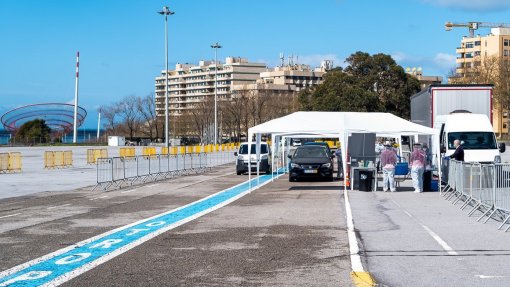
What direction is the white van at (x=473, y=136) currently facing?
toward the camera

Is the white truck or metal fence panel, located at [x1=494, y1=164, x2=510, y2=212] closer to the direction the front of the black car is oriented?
the metal fence panel

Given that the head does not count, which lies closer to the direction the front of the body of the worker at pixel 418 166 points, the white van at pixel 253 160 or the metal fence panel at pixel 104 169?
the metal fence panel

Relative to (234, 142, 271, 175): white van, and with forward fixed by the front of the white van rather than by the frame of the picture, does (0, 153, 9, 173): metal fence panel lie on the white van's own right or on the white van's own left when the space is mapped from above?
on the white van's own right

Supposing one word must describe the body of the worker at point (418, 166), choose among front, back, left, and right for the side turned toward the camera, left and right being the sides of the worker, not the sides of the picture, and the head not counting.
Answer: front

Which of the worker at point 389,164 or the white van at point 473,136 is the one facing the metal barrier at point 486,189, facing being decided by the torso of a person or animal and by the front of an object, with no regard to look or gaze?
the white van

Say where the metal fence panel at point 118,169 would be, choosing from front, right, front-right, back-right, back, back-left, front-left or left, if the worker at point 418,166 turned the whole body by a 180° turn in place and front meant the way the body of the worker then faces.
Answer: left

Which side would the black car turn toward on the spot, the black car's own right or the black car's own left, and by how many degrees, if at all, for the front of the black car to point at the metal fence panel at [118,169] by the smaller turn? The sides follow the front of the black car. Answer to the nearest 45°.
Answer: approximately 90° to the black car's own right

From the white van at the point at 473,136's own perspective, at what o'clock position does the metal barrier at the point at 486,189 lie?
The metal barrier is roughly at 12 o'clock from the white van.

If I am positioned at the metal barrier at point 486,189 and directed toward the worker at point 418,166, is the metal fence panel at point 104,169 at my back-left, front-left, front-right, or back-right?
front-left

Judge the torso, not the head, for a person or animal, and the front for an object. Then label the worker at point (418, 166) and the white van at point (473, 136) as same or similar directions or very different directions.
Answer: same or similar directions

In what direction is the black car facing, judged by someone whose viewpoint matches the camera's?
facing the viewer

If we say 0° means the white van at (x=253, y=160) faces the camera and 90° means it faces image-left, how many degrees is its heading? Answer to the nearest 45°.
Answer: approximately 0°
